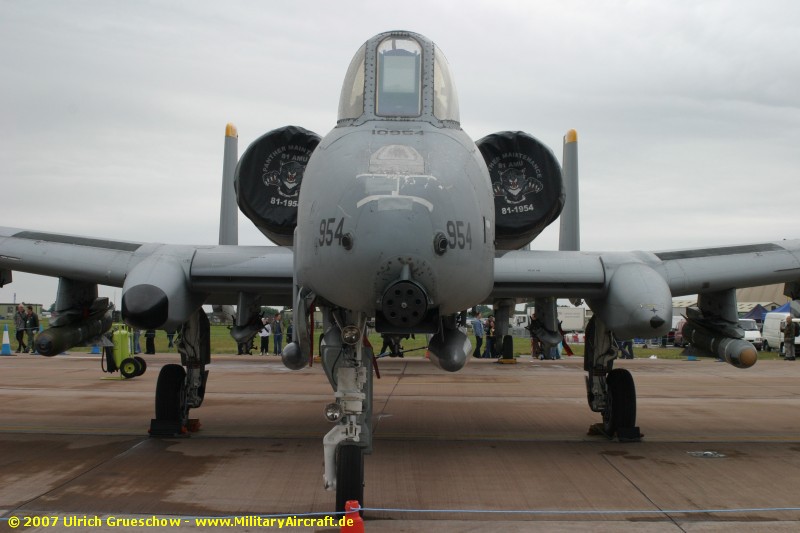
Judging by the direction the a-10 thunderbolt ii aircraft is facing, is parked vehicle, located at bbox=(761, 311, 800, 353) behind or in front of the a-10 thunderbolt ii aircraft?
behind

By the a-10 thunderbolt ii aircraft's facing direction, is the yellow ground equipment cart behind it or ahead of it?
behind

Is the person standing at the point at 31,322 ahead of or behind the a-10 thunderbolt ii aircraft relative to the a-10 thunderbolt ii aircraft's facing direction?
behind

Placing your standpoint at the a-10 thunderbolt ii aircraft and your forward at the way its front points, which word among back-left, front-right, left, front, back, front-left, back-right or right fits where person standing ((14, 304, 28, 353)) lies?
back-right

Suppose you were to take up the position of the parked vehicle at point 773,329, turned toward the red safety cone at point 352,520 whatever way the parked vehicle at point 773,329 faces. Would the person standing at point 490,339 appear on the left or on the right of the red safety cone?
right

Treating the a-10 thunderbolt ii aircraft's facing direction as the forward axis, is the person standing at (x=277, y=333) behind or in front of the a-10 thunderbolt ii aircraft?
behind

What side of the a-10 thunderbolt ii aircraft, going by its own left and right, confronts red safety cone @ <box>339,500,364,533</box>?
front

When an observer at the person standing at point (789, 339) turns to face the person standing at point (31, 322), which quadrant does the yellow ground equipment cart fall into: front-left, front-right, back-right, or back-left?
front-left

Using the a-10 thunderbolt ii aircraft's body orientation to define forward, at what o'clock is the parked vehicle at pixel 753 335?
The parked vehicle is roughly at 7 o'clock from the a-10 thunderbolt ii aircraft.

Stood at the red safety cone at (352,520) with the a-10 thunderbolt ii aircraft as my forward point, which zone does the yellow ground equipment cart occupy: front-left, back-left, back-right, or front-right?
front-left

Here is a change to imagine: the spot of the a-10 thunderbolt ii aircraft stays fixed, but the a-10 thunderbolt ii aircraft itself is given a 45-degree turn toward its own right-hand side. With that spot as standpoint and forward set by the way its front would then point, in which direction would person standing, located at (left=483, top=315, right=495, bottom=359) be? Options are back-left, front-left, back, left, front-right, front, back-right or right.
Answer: back-right

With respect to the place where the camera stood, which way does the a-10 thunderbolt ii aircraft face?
facing the viewer
